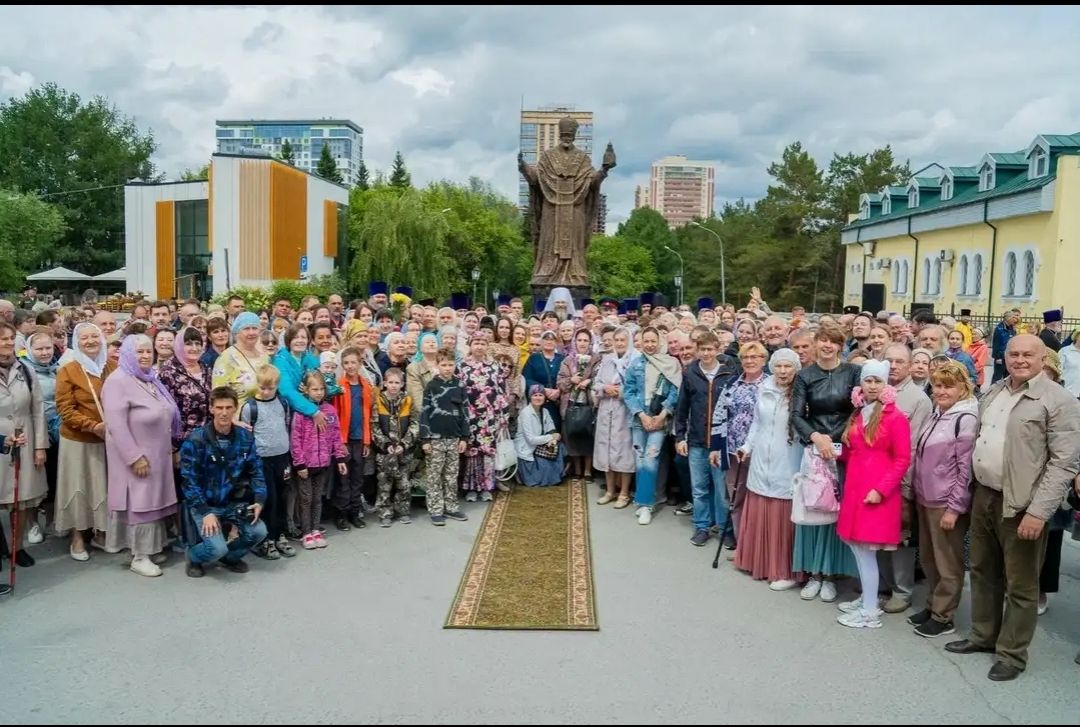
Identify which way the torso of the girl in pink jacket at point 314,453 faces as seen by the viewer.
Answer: toward the camera

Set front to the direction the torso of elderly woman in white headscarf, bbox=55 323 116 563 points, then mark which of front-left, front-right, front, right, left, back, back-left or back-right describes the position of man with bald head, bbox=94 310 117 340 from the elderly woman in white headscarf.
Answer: back-left

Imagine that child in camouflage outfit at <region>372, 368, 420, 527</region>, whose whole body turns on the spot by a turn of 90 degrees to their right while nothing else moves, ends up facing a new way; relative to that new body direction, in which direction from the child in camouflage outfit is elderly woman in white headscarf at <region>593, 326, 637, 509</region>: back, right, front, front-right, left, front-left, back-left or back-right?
back

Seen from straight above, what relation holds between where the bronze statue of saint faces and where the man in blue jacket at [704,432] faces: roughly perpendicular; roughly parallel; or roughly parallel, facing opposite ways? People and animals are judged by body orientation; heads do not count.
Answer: roughly parallel

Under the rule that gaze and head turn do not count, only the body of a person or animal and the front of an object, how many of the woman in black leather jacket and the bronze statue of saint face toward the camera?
2

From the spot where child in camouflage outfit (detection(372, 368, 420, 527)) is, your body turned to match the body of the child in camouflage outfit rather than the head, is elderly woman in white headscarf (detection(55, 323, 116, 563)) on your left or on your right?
on your right

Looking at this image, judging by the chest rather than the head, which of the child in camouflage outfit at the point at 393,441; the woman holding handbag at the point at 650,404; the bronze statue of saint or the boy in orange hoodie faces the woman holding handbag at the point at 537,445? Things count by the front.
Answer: the bronze statue of saint

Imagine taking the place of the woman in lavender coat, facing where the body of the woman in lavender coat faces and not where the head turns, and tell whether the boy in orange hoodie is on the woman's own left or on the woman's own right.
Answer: on the woman's own left

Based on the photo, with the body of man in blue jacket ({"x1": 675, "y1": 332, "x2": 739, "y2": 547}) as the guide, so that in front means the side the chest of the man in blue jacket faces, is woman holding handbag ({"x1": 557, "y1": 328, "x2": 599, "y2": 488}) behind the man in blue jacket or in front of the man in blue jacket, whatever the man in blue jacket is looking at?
behind

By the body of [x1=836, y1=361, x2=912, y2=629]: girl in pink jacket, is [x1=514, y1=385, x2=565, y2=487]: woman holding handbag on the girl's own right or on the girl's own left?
on the girl's own right

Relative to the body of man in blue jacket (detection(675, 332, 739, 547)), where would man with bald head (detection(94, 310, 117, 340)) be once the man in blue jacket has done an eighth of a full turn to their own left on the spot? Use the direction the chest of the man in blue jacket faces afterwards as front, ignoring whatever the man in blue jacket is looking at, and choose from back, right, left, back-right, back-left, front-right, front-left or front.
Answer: back-right

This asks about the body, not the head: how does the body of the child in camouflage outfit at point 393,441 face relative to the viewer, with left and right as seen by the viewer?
facing the viewer

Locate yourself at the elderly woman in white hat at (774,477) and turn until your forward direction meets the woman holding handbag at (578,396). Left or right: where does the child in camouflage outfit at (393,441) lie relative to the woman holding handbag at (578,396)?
left

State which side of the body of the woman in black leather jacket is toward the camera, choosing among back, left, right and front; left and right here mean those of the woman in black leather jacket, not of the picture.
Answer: front

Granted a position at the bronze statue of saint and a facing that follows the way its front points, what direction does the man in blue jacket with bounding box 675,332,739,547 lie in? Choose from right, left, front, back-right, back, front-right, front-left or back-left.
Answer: front
